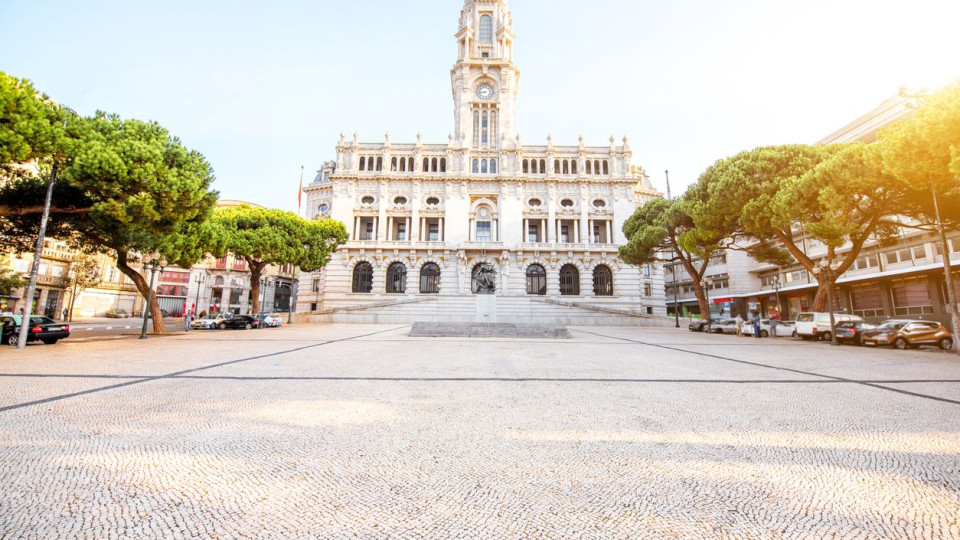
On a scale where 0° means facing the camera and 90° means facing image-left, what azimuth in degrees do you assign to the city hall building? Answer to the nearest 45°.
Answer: approximately 0°

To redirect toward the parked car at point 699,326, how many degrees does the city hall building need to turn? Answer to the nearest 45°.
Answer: approximately 45° to its left

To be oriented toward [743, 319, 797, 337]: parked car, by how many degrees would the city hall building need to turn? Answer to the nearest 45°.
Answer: approximately 45° to its left
